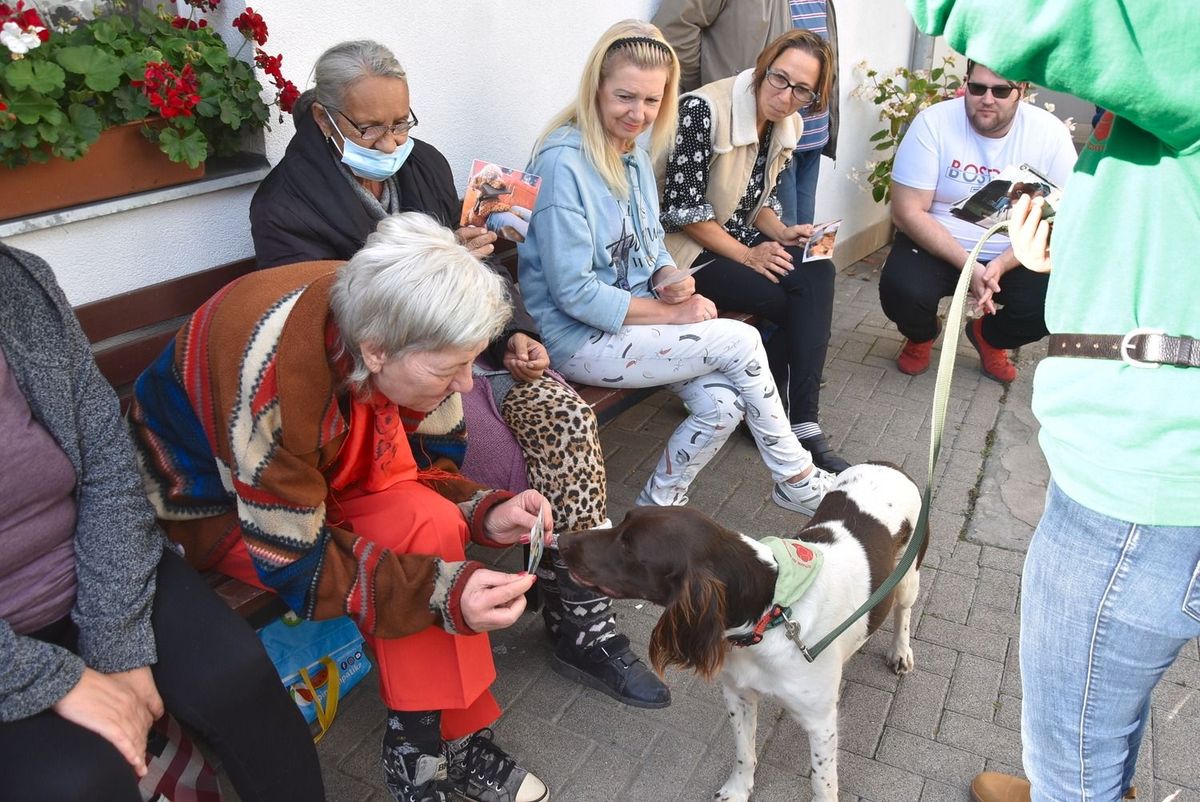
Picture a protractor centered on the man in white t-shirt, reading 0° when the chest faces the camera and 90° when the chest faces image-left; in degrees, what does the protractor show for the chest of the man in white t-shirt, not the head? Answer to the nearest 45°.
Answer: approximately 0°

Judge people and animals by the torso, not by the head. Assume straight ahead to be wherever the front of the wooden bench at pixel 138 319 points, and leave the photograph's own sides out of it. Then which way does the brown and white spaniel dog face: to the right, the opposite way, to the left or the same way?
to the right

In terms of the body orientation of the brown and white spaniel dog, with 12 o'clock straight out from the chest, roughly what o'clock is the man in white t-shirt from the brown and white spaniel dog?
The man in white t-shirt is roughly at 5 o'clock from the brown and white spaniel dog.

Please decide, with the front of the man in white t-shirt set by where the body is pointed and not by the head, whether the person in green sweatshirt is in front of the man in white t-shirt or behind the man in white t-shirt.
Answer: in front

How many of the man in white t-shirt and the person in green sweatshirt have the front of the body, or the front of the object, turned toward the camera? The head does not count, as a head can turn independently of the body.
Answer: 1

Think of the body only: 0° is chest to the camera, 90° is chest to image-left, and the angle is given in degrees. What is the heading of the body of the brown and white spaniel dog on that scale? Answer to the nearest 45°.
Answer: approximately 45°

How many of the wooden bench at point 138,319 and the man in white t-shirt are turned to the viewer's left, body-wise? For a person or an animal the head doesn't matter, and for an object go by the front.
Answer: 0

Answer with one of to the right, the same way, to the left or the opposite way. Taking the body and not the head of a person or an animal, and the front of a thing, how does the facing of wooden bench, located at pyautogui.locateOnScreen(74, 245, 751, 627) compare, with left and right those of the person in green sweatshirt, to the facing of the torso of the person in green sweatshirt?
the opposite way

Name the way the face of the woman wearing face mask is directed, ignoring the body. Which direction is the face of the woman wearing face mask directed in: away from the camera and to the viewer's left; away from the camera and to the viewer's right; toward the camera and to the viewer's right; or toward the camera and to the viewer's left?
toward the camera and to the viewer's right
